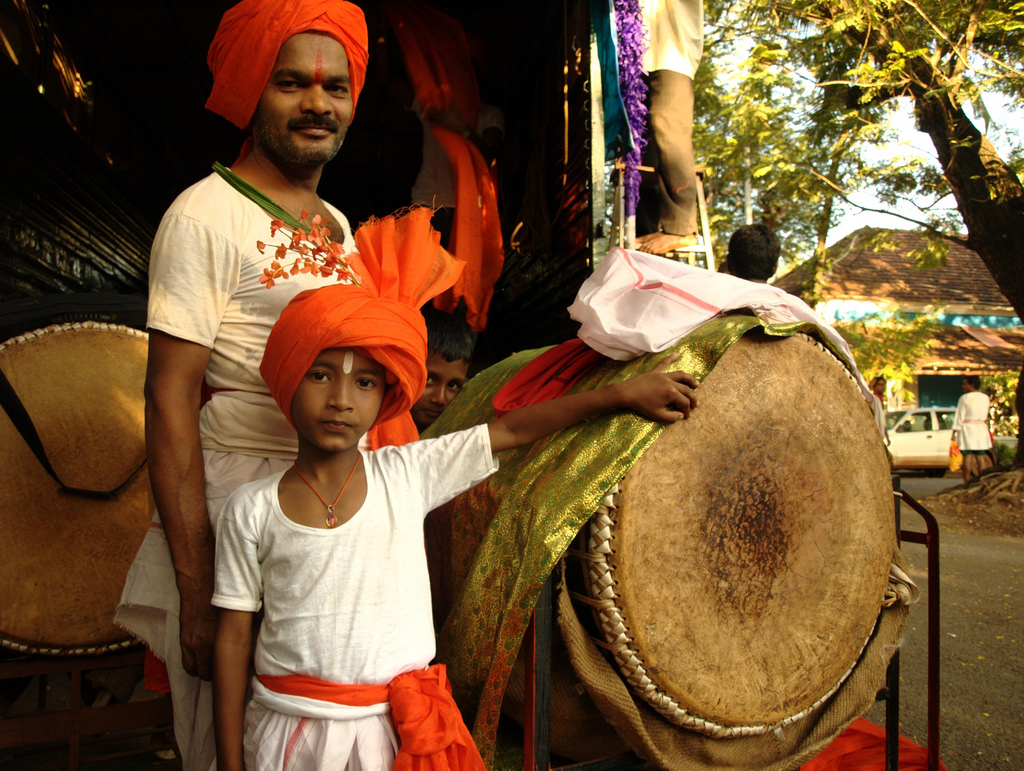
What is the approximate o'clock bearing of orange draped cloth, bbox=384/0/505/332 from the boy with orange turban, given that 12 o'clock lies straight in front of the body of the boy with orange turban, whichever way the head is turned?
The orange draped cloth is roughly at 6 o'clock from the boy with orange turban.

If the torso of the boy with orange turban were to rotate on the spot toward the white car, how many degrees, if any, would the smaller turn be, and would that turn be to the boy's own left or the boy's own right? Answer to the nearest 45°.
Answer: approximately 135° to the boy's own left

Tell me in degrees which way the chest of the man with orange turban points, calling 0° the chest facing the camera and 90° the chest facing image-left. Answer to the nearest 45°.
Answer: approximately 315°

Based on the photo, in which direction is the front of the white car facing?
to the viewer's left

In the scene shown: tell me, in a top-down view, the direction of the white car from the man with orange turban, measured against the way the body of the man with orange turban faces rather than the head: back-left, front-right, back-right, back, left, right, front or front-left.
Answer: left

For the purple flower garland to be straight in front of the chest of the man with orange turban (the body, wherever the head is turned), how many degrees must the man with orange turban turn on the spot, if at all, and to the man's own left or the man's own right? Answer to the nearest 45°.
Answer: approximately 90° to the man's own left
